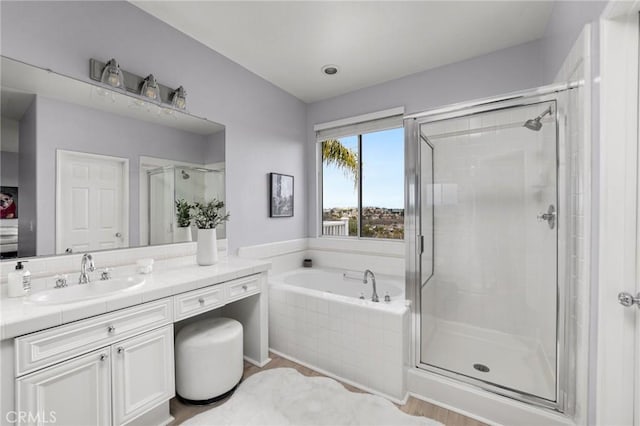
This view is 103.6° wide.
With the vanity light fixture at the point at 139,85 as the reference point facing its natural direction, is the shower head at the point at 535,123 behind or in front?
in front

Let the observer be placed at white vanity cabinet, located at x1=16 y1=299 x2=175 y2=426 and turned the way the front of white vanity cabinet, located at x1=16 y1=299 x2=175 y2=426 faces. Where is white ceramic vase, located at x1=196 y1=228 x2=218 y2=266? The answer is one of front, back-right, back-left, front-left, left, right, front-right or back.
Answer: left

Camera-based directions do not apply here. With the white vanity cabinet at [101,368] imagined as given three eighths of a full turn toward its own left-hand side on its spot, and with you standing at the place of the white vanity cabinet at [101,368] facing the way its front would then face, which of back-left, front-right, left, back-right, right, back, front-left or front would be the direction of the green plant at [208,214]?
front-right

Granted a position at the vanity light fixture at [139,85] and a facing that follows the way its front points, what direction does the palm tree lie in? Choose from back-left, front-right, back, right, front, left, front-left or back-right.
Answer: front-left

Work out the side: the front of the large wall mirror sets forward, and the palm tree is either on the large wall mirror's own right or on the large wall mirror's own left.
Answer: on the large wall mirror's own left

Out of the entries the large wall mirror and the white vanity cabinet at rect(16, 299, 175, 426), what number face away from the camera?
0

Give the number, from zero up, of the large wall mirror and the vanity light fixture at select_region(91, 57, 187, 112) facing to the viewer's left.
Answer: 0

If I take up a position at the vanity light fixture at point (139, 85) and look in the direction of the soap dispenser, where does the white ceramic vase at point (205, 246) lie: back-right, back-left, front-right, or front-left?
back-left

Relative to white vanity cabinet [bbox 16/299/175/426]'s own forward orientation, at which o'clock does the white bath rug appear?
The white bath rug is roughly at 11 o'clock from the white vanity cabinet.
